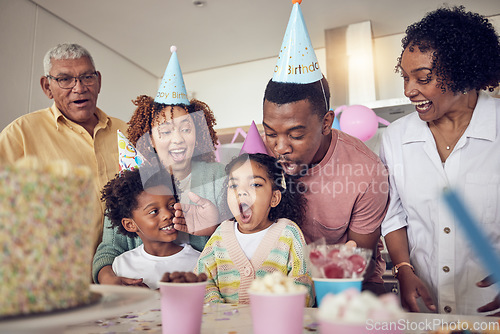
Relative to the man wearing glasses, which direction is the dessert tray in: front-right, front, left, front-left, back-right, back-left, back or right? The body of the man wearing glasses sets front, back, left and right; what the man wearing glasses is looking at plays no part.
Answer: front-right

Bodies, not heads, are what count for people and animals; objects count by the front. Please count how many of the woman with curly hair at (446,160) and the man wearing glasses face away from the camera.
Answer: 0

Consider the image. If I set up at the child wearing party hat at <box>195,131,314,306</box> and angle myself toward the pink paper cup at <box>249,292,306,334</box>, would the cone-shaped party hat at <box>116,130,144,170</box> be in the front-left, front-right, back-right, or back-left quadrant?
back-right

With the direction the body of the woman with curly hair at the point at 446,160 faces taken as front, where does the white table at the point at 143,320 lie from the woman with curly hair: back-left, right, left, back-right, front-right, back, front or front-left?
front

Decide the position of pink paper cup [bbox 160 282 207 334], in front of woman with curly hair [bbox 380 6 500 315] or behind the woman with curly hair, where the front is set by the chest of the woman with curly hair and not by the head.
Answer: in front

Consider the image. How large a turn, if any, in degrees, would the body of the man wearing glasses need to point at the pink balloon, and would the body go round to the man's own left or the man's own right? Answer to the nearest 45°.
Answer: approximately 45° to the man's own left

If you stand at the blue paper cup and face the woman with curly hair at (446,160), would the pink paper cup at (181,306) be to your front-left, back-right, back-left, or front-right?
back-left

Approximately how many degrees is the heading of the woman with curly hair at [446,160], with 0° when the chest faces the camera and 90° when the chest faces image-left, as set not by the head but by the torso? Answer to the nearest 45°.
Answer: approximately 45°

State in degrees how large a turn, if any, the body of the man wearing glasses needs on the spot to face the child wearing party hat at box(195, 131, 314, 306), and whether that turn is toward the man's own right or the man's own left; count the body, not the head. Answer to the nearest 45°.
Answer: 0° — they already face them

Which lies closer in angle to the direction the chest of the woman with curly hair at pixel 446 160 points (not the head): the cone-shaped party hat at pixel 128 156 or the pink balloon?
the cone-shaped party hat

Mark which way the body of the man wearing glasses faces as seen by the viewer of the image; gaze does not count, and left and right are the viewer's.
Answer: facing the viewer and to the right of the viewer

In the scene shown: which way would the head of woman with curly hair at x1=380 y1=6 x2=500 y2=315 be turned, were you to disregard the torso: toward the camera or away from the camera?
toward the camera
